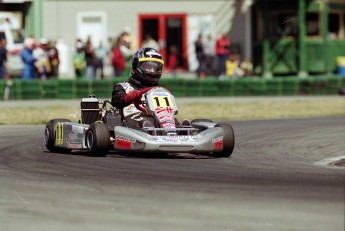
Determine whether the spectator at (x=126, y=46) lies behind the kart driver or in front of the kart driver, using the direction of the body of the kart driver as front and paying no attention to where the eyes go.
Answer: behind

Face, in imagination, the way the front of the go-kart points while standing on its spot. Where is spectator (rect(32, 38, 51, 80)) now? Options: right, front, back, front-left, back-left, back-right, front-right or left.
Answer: back-left

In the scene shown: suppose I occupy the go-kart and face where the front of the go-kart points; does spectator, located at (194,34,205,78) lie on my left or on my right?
on my left

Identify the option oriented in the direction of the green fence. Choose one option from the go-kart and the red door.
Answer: the red door

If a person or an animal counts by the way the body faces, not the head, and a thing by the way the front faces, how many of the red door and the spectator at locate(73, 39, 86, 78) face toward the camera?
2

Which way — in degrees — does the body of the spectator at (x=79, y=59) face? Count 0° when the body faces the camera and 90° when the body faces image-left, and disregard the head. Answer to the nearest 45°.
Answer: approximately 0°

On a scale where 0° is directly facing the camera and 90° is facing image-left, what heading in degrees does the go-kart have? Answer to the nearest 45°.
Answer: approximately 315°

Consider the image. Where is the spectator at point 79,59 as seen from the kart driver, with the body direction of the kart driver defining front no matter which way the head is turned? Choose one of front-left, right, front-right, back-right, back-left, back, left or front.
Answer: back-left

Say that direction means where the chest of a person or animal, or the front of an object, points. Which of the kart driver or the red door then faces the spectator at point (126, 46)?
the red door

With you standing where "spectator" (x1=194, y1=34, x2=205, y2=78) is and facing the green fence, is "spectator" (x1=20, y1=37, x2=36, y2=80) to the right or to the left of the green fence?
right

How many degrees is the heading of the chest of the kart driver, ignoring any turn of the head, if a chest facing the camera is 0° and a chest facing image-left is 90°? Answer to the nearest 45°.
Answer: approximately 315°

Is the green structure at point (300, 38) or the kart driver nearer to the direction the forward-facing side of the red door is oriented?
the kart driver
